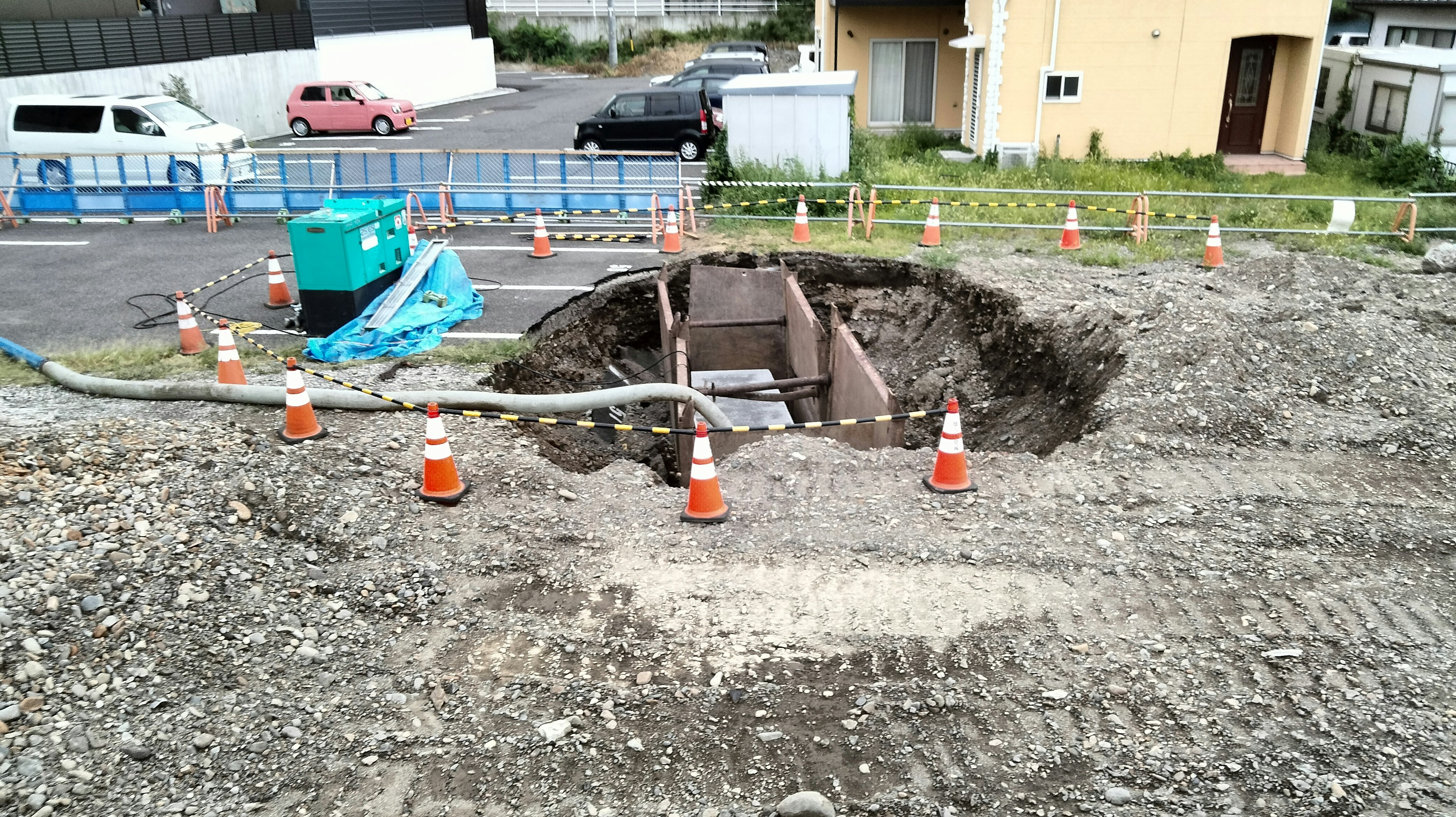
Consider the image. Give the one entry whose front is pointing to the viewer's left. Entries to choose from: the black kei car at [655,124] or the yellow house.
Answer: the black kei car

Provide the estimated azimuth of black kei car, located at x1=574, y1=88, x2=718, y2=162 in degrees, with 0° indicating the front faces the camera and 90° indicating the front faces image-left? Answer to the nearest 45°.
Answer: approximately 90°

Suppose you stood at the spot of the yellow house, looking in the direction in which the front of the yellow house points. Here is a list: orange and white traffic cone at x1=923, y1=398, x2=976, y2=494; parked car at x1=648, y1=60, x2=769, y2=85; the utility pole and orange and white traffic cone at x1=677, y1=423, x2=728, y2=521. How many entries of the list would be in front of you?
2

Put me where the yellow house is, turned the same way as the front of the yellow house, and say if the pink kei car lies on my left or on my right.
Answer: on my right

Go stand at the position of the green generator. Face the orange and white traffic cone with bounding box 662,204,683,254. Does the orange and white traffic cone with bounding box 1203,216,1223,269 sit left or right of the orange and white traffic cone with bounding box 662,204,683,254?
right

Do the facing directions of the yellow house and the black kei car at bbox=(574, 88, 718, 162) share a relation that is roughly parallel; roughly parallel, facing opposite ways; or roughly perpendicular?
roughly perpendicular

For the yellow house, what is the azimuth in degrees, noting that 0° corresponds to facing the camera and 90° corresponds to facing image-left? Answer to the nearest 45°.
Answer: approximately 0°

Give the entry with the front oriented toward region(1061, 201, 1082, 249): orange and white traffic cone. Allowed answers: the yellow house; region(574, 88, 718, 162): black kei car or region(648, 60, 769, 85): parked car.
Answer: the yellow house
